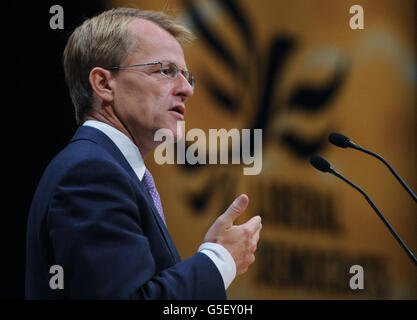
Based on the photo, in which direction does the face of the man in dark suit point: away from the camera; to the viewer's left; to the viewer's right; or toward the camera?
to the viewer's right

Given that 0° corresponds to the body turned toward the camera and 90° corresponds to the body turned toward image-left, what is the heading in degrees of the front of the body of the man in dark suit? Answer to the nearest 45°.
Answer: approximately 270°
